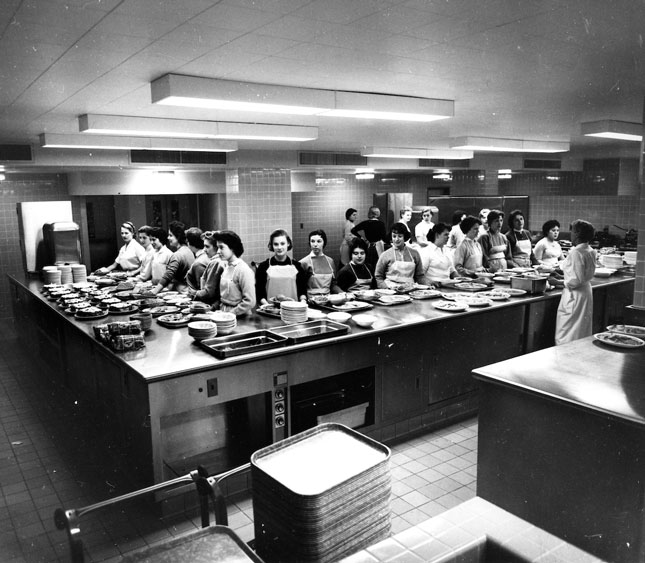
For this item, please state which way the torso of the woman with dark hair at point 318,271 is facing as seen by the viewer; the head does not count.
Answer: toward the camera

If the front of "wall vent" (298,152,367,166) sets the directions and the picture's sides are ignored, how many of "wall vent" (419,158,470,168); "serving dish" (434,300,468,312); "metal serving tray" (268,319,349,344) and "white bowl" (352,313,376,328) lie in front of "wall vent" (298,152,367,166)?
3

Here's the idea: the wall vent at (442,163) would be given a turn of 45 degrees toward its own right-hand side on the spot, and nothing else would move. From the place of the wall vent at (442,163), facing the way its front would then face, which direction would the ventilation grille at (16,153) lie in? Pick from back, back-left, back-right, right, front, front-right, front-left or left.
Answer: front

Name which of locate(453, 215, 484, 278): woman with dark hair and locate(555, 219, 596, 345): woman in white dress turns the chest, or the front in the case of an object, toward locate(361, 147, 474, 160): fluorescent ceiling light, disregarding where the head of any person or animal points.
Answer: the woman in white dress

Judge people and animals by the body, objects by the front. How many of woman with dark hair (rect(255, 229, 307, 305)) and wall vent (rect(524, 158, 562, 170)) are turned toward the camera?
2

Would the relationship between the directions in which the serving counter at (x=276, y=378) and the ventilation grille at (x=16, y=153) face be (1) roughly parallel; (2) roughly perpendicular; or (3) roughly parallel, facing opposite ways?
roughly parallel

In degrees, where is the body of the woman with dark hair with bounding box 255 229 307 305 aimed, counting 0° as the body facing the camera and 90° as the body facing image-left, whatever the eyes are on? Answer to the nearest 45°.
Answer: approximately 0°

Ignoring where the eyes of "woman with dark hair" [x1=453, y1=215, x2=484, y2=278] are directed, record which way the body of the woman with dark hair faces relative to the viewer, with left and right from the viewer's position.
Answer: facing the viewer and to the right of the viewer

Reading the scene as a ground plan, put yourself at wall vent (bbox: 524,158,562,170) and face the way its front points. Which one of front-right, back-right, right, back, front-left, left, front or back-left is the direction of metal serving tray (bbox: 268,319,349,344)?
front

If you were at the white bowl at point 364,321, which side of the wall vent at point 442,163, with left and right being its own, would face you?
front

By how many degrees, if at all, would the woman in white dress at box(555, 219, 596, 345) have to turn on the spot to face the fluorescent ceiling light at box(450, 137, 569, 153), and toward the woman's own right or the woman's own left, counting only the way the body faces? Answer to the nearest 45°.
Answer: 0° — they already face it

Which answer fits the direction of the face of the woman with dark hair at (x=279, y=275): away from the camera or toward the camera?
toward the camera

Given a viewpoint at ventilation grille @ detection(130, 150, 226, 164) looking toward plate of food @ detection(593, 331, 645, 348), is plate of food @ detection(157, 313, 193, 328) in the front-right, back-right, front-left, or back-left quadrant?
front-right

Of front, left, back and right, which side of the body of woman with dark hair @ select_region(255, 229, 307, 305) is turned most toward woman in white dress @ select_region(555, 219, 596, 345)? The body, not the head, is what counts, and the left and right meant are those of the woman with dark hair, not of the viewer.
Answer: left

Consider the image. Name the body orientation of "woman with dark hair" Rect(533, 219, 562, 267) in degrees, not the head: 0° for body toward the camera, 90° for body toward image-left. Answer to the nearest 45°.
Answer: approximately 315°

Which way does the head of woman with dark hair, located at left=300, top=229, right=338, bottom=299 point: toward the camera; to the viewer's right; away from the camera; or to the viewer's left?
toward the camera

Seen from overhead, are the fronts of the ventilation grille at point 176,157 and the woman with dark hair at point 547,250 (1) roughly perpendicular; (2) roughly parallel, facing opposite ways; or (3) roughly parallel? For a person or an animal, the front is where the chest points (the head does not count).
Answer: roughly parallel
